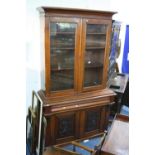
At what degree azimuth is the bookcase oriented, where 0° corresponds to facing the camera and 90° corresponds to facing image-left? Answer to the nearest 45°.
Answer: approximately 315°
